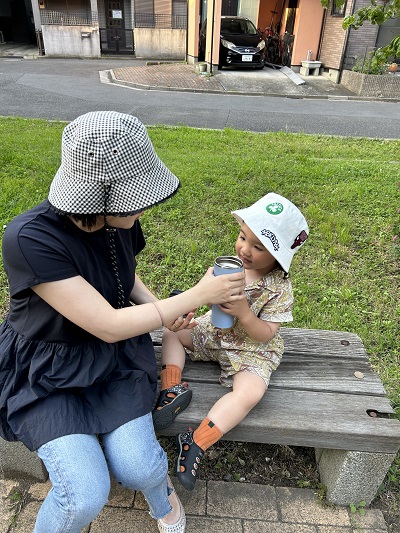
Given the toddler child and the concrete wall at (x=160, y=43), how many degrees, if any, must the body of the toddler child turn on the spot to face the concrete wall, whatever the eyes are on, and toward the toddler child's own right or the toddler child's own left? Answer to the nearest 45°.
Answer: approximately 135° to the toddler child's own right

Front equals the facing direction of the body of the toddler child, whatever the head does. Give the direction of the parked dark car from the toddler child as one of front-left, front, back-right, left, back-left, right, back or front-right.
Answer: back-right

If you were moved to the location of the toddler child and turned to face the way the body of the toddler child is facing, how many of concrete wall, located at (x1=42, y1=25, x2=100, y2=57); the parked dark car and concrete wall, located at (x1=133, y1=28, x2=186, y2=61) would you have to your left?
0

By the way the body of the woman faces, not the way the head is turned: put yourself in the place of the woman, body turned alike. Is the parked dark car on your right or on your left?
on your left

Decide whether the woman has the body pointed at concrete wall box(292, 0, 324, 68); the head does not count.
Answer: no

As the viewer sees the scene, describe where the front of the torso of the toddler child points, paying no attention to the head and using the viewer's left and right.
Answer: facing the viewer and to the left of the viewer

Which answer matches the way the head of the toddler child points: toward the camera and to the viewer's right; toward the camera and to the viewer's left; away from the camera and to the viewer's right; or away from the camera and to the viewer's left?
toward the camera and to the viewer's left

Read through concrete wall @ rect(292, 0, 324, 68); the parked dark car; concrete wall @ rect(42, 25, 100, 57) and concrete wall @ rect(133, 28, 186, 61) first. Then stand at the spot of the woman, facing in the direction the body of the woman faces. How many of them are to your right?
0

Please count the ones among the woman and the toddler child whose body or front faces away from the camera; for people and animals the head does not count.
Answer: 0

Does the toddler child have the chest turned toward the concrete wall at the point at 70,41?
no

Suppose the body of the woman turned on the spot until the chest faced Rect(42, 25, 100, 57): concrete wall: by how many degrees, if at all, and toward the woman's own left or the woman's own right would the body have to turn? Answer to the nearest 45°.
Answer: approximately 135° to the woman's own left

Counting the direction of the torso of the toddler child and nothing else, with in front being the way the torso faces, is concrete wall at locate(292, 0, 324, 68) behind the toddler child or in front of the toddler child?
behind

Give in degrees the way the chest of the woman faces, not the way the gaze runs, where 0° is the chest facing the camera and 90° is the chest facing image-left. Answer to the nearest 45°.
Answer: approximately 315°

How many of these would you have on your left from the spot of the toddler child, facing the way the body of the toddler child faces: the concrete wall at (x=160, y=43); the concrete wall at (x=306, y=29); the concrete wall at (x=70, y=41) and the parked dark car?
0

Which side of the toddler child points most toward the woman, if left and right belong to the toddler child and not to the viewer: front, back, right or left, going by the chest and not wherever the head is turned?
front

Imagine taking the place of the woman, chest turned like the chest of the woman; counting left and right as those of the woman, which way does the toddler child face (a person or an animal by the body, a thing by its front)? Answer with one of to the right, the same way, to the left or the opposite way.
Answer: to the right
